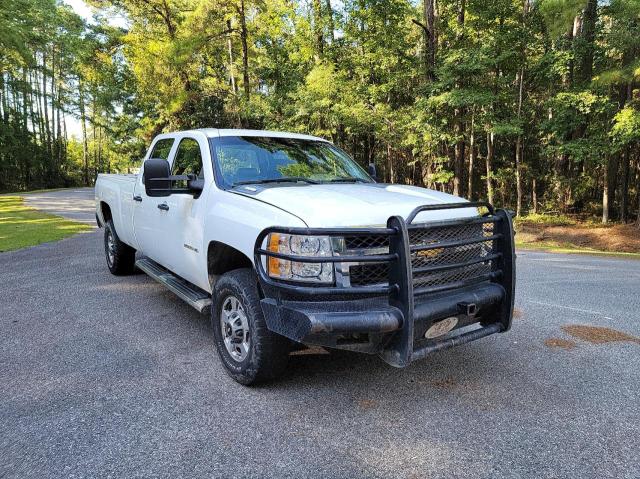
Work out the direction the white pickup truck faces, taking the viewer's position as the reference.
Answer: facing the viewer and to the right of the viewer
